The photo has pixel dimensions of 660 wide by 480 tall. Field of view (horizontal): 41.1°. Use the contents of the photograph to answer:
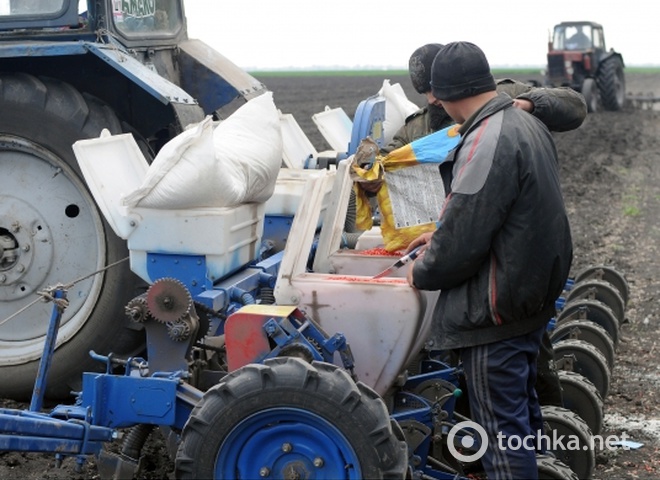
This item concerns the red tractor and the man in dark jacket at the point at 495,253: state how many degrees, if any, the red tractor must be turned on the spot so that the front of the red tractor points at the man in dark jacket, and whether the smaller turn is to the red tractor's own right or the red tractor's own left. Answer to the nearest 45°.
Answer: approximately 45° to the red tractor's own left

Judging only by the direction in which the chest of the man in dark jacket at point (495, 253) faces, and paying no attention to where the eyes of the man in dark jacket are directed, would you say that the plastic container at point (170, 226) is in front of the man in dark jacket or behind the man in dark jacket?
in front

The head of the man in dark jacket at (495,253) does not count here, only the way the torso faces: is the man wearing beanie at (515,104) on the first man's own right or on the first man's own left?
on the first man's own right

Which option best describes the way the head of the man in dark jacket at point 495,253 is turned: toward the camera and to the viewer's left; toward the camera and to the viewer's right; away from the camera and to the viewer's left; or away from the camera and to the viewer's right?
away from the camera and to the viewer's left

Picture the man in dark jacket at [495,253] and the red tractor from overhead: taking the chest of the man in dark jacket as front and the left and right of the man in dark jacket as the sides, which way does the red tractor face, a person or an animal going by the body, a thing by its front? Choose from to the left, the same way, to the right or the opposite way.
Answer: to the left

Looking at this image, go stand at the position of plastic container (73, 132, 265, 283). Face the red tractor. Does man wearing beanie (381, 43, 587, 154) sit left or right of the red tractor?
right

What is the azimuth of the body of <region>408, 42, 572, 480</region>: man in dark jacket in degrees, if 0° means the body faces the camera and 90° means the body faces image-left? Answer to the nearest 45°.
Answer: approximately 135°

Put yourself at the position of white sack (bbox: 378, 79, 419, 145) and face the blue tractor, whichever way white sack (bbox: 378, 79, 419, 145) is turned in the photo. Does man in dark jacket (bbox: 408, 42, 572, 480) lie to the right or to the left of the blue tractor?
left

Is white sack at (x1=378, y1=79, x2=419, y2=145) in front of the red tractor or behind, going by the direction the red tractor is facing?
in front

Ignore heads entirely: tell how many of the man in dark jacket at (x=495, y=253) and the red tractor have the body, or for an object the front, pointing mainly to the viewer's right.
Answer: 0

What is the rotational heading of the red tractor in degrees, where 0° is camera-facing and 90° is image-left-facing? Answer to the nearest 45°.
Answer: approximately 45°

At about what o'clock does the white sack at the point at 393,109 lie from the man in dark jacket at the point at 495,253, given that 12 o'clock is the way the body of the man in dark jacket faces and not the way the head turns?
The white sack is roughly at 1 o'clock from the man in dark jacket.
